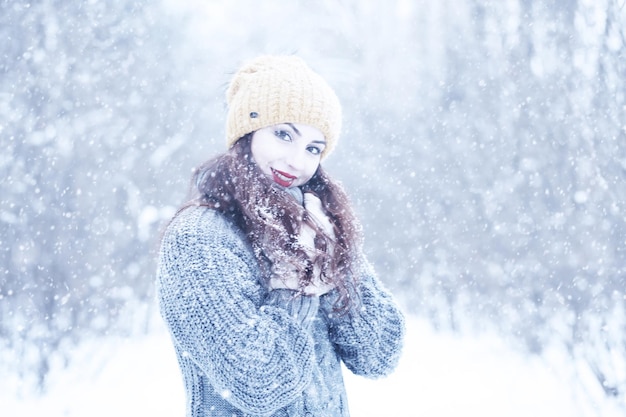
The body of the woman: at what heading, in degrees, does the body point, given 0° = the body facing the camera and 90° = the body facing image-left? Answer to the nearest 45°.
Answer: approximately 315°
